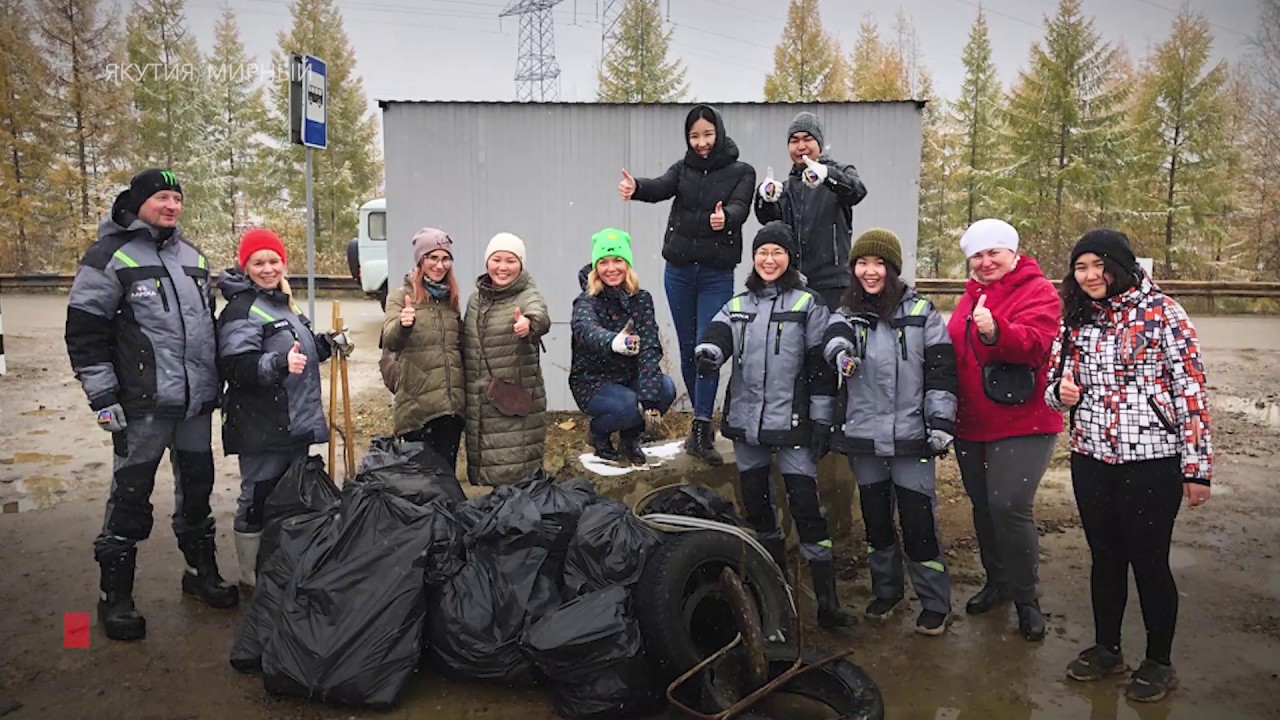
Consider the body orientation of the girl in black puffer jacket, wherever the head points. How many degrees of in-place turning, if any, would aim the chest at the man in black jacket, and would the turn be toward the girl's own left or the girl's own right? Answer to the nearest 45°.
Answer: approximately 90° to the girl's own left

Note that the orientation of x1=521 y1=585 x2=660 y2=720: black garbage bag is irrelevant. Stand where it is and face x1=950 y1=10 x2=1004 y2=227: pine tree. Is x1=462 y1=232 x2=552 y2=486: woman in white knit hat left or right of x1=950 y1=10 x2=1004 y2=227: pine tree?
left

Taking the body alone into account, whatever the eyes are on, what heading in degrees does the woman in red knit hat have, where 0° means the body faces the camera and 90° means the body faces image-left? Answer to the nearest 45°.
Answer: approximately 315°

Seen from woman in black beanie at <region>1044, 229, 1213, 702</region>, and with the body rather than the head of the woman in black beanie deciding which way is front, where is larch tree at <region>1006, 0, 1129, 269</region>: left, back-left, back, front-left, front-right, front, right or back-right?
back-right

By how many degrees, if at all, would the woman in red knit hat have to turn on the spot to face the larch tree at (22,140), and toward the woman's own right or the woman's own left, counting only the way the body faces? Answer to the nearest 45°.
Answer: approximately 135° to the woman's own left

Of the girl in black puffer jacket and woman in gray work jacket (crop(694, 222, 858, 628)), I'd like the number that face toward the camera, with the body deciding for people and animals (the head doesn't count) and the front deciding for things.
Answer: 2

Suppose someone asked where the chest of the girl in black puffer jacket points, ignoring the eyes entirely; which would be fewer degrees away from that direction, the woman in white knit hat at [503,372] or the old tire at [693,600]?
the old tire

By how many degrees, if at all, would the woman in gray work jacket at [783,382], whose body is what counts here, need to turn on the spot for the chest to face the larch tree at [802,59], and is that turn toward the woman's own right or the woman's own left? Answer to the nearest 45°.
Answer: approximately 180°
